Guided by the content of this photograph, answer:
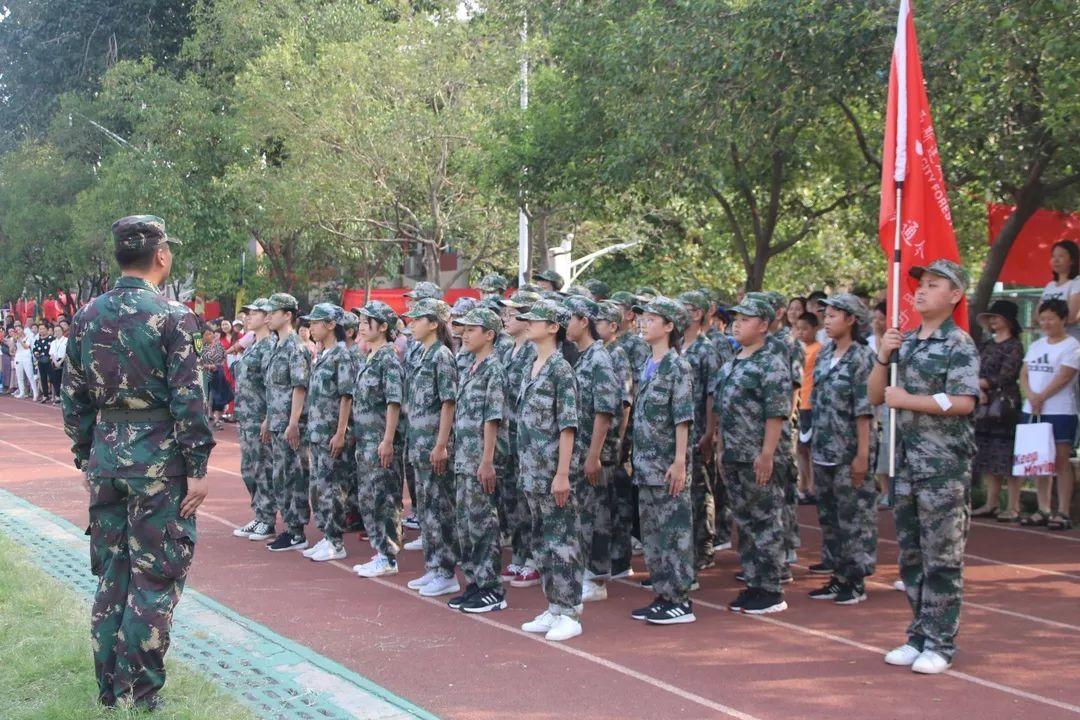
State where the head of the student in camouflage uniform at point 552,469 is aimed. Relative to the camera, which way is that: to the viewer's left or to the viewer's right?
to the viewer's left

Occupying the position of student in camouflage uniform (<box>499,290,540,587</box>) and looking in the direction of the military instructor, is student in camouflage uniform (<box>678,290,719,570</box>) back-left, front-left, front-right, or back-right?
back-left

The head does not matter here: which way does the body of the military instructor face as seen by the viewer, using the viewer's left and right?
facing away from the viewer and to the right of the viewer

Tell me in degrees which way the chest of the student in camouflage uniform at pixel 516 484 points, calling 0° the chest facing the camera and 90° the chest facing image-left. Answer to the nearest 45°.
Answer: approximately 45°

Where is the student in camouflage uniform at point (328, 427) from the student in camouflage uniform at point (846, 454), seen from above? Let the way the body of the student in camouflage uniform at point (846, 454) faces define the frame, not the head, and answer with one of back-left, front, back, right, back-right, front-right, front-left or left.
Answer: front-right

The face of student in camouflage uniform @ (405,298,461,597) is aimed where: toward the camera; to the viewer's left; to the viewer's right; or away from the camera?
to the viewer's left

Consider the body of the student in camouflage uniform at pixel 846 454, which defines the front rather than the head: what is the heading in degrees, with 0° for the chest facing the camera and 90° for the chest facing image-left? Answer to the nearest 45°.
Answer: approximately 45°

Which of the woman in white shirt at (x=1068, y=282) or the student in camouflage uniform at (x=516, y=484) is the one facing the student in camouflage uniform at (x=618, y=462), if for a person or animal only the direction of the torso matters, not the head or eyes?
the woman in white shirt

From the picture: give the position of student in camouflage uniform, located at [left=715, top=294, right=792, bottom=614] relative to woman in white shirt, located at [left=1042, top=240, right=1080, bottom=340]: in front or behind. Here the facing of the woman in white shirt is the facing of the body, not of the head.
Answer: in front

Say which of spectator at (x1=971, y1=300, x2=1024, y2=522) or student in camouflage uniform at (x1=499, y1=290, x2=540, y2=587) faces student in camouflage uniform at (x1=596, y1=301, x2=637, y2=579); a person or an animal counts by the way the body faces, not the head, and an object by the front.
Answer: the spectator

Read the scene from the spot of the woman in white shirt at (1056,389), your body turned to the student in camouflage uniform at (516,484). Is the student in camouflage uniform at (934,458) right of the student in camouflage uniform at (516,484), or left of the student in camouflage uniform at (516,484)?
left
